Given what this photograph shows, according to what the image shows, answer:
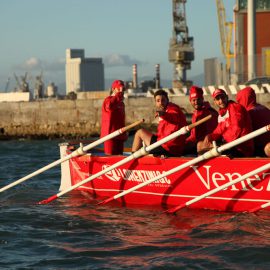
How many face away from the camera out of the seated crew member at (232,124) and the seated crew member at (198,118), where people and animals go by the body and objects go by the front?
0

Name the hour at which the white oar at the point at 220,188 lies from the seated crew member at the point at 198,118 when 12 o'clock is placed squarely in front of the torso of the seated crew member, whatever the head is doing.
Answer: The white oar is roughly at 10 o'clock from the seated crew member.

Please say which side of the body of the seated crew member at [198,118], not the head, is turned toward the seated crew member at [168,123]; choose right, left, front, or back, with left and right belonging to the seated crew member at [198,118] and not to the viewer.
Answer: front
